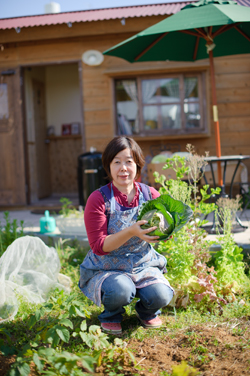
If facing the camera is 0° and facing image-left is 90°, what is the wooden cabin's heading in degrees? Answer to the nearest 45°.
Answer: approximately 0°

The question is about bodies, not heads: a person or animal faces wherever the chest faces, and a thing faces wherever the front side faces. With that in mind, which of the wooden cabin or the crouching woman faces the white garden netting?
the wooden cabin

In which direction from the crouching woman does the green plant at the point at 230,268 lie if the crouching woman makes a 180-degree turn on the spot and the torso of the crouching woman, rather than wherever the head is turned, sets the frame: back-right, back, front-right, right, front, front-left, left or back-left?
front-right

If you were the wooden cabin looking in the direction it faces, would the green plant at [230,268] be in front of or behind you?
in front

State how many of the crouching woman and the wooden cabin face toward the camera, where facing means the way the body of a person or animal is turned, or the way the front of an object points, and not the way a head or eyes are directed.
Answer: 2

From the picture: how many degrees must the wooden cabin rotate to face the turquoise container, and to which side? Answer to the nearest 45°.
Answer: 0° — it already faces it

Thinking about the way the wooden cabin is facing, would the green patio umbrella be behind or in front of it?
in front

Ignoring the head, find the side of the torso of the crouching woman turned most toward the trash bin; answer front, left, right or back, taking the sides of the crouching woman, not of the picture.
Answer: back

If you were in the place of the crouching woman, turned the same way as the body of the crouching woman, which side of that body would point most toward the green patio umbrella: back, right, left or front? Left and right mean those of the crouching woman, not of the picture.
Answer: back
